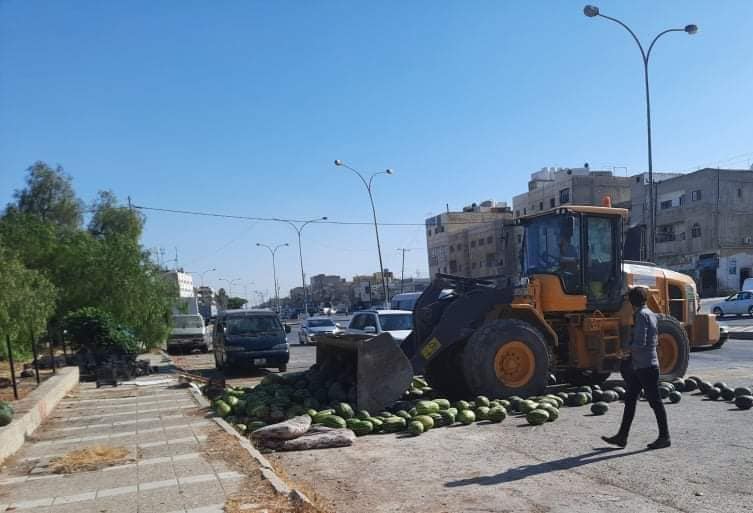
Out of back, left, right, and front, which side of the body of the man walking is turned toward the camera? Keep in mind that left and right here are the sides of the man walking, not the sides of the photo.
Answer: left

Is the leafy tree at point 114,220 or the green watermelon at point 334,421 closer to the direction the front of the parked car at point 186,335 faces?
the green watermelon

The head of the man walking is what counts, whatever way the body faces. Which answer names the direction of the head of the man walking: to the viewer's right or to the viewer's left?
to the viewer's left

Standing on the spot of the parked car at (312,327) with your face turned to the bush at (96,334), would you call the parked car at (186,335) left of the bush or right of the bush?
right

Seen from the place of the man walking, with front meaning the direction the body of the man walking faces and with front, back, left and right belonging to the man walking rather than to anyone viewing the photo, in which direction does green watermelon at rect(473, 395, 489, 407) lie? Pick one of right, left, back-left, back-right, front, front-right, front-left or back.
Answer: front-right

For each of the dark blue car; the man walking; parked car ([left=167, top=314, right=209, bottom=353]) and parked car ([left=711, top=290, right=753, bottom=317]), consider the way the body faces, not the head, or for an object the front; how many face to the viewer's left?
2

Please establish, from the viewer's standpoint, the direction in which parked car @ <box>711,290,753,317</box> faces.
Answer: facing to the left of the viewer

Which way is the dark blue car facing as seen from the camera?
toward the camera
